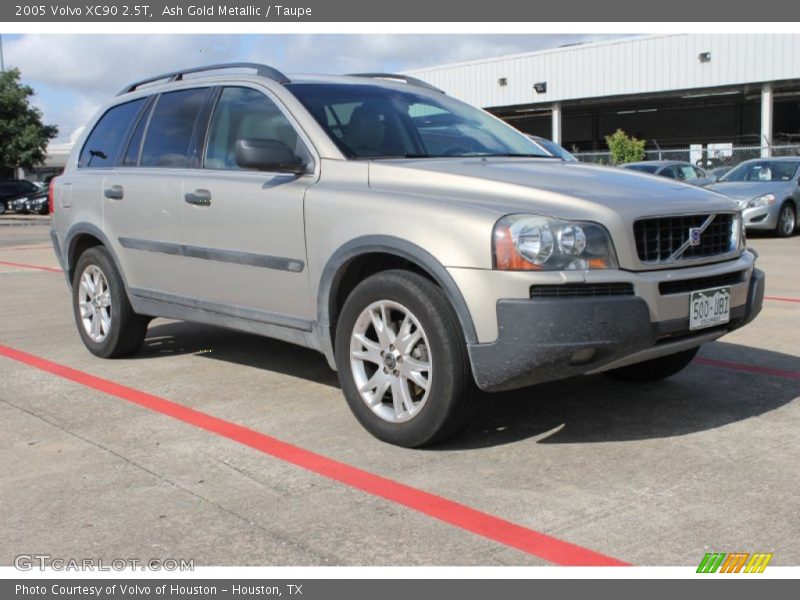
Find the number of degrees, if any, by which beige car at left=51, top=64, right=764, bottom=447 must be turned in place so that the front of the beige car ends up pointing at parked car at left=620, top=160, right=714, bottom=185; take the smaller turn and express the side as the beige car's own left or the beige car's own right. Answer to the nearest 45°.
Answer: approximately 135° to the beige car's own left

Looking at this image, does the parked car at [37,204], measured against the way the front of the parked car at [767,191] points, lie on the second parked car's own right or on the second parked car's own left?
on the second parked car's own right

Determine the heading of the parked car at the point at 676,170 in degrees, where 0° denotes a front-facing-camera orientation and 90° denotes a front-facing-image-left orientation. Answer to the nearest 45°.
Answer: approximately 45°

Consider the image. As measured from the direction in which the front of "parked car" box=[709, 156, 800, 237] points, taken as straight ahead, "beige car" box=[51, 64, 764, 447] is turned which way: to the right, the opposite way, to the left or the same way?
to the left

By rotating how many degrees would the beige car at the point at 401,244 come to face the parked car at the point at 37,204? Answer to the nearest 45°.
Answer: approximately 180°

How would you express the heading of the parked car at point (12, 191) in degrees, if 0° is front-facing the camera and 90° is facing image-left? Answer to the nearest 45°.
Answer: approximately 315°

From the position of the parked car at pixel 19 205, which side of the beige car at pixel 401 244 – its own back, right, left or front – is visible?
back

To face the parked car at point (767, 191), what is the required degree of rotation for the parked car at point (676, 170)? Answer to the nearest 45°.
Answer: approximately 90° to its left

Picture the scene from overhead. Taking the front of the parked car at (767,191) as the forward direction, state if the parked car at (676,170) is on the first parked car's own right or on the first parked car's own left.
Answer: on the first parked car's own right

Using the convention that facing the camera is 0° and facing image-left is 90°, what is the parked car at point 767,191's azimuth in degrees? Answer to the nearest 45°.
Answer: approximately 45°
